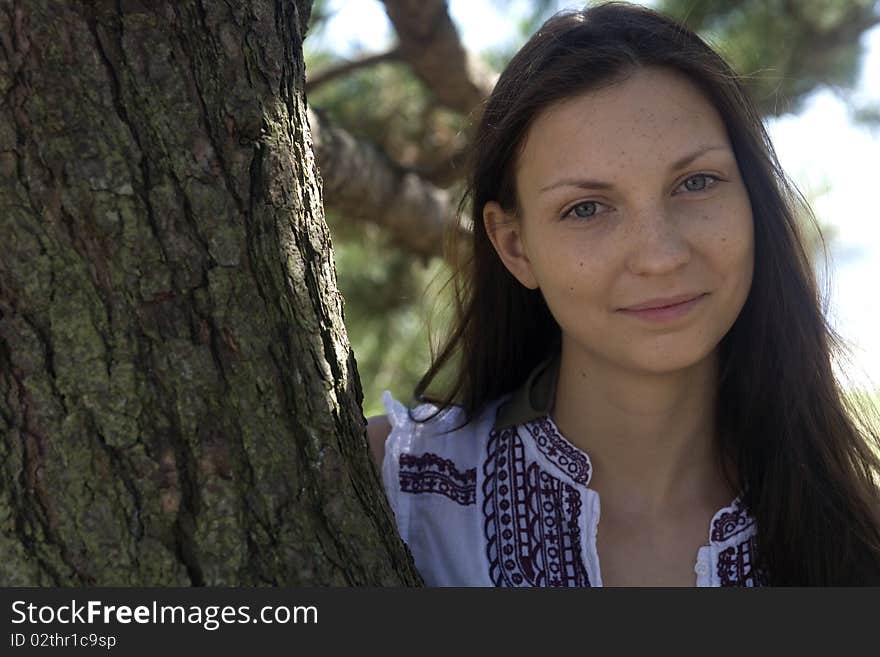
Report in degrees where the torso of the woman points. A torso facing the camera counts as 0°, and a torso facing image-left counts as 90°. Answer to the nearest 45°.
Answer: approximately 0°

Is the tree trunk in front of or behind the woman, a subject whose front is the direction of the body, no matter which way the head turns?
in front
